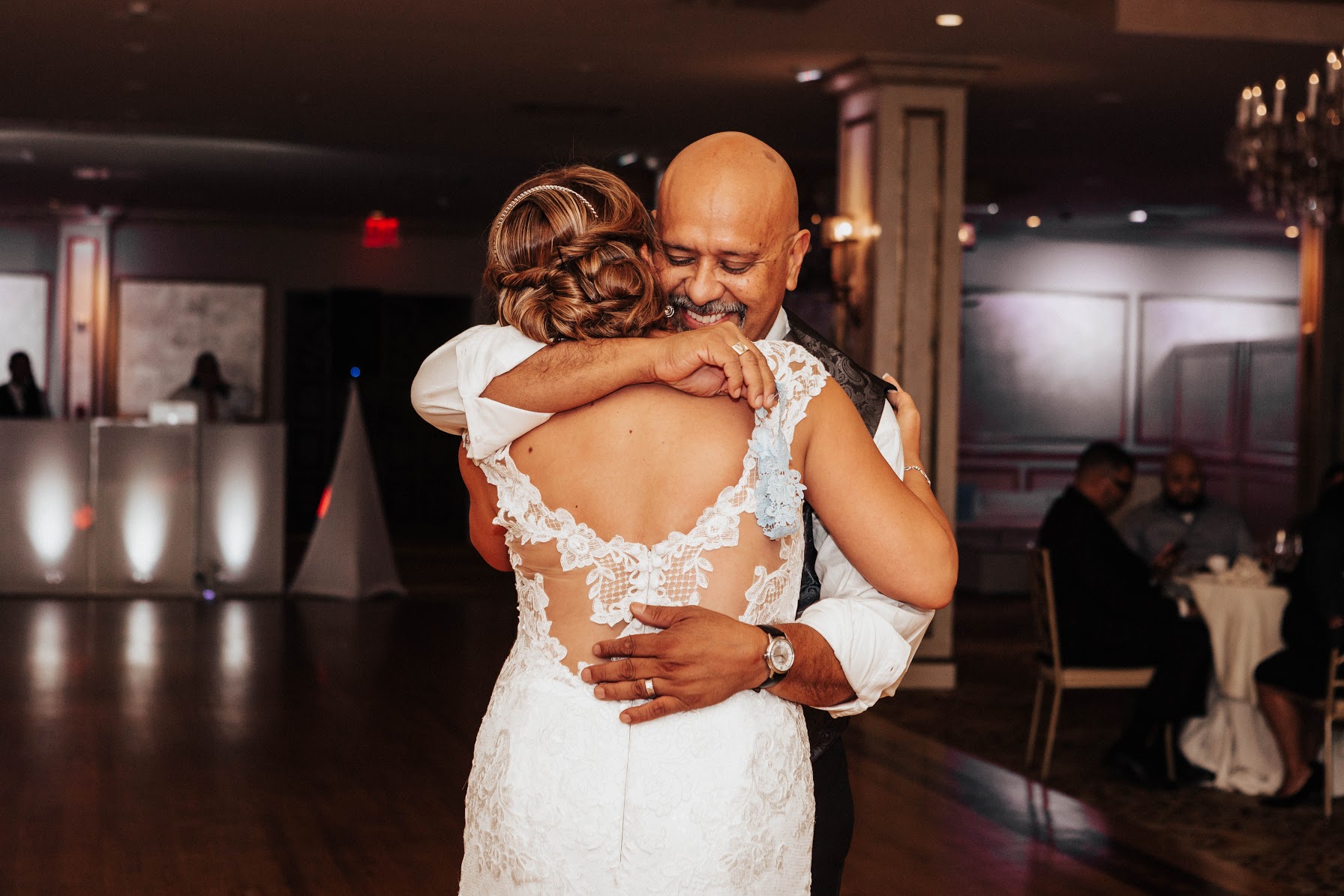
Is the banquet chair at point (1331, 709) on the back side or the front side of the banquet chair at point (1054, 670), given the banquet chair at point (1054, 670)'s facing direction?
on the front side

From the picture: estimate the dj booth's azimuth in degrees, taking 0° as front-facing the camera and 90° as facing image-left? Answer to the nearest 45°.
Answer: approximately 0°

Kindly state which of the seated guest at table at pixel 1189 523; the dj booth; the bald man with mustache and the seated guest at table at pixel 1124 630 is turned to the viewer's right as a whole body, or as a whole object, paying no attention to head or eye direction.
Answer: the seated guest at table at pixel 1124 630

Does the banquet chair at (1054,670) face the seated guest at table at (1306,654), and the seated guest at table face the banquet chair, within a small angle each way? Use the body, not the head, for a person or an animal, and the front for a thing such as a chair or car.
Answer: yes

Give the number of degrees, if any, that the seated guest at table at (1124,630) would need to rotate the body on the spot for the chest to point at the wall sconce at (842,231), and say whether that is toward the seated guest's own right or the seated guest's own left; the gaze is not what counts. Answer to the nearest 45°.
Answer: approximately 135° to the seated guest's own left

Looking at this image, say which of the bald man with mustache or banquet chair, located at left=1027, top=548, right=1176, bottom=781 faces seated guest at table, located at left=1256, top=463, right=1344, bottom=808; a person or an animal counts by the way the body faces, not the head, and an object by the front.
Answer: the banquet chair

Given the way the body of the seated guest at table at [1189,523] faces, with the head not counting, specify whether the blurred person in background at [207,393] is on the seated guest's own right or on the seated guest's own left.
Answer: on the seated guest's own right

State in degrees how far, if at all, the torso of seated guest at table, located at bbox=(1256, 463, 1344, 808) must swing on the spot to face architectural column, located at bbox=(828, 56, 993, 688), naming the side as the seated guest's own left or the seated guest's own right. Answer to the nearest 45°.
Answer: approximately 45° to the seated guest's own right

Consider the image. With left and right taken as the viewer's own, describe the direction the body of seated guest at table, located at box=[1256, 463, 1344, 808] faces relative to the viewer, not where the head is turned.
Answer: facing to the left of the viewer

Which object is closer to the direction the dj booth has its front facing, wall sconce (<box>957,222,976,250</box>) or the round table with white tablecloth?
the round table with white tablecloth

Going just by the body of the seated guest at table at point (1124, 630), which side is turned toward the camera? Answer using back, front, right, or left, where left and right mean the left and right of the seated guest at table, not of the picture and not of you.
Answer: right

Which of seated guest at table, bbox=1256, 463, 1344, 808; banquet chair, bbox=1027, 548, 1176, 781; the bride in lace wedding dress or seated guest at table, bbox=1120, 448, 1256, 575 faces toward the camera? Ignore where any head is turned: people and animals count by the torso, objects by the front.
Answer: seated guest at table, bbox=1120, 448, 1256, 575

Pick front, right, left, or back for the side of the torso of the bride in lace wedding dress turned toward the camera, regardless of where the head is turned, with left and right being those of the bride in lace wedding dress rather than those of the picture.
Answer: back

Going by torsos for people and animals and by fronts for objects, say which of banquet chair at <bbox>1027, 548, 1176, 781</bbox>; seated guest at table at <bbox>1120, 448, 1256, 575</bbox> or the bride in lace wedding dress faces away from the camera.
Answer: the bride in lace wedding dress

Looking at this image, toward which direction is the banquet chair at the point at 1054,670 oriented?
to the viewer's right
